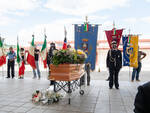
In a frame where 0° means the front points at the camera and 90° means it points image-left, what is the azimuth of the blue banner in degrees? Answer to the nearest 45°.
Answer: approximately 0°

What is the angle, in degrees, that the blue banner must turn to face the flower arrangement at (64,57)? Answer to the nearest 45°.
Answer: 0° — it already faces it

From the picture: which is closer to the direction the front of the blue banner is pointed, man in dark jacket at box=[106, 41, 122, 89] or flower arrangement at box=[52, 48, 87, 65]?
the flower arrangement

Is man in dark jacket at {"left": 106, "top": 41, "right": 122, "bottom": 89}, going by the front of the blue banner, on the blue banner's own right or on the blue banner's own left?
on the blue banner's own left

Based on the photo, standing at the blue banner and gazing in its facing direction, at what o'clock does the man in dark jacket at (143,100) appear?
The man in dark jacket is roughly at 12 o'clock from the blue banner.

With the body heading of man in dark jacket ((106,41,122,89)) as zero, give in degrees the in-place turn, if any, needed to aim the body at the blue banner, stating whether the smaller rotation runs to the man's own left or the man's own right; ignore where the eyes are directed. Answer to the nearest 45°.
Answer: approximately 90° to the man's own right

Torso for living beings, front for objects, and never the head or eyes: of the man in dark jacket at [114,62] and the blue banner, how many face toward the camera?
2

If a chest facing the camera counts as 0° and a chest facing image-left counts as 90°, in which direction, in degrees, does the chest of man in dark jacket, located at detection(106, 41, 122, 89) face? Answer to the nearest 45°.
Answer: approximately 0°

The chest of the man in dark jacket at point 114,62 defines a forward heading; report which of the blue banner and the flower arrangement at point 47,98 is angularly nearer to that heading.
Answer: the flower arrangement
